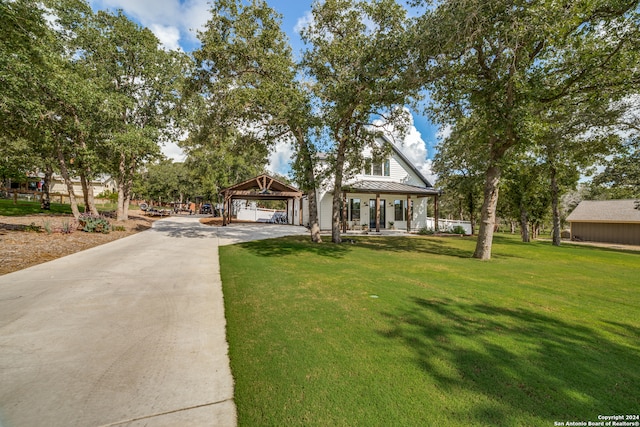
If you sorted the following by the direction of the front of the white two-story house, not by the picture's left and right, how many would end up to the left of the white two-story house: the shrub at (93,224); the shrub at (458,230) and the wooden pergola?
1

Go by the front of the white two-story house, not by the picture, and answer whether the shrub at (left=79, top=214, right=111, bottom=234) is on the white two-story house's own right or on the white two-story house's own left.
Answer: on the white two-story house's own right

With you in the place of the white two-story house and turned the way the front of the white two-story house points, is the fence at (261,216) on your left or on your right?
on your right

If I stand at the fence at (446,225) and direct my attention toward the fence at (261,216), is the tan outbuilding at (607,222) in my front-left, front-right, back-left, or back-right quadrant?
back-right

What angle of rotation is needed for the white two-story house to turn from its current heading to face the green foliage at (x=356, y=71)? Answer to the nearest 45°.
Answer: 0° — it already faces it

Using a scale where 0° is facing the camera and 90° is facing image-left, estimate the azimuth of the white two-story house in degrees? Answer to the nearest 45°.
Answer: approximately 0°

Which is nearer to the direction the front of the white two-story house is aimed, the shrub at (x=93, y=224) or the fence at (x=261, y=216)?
the shrub

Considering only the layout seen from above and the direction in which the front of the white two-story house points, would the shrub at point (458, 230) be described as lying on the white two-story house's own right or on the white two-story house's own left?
on the white two-story house's own left

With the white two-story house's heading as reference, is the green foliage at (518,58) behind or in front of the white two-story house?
in front

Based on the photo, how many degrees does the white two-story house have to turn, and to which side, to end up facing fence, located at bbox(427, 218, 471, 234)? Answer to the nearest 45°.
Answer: approximately 135° to its left

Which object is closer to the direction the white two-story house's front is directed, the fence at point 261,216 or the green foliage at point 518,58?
the green foliage

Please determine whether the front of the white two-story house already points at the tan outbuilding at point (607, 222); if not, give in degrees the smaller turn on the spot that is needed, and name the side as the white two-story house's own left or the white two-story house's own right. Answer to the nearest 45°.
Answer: approximately 135° to the white two-story house's own left

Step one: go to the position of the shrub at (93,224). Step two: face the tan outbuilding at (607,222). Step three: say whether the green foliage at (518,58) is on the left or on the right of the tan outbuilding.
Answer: right

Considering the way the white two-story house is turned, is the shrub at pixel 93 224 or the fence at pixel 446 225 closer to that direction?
the shrub
